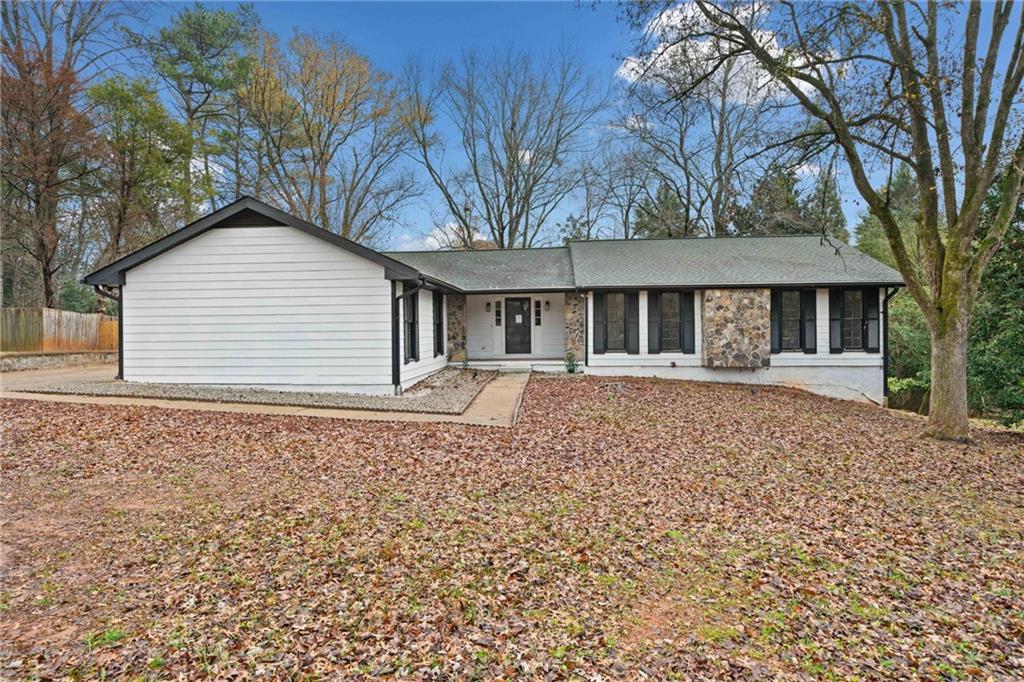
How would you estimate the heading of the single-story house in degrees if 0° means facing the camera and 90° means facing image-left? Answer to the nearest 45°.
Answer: approximately 0°

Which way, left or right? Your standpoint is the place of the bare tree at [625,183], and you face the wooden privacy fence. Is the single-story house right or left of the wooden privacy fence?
left

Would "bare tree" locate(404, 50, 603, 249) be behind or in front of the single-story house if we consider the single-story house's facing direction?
behind

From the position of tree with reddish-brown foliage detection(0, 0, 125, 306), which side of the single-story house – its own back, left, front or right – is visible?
right

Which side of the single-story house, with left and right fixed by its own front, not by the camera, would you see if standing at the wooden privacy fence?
right

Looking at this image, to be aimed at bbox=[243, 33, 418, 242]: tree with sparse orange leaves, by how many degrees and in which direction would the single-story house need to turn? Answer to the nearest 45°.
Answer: approximately 135° to its right

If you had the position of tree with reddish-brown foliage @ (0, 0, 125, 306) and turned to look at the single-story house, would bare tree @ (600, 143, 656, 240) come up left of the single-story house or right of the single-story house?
left
